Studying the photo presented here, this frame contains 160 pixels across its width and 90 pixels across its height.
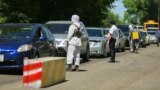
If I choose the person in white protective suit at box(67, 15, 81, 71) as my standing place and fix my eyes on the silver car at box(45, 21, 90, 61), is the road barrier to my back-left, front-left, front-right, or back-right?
back-left

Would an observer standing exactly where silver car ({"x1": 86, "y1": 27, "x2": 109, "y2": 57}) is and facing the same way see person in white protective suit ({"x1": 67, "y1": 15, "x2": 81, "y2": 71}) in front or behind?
in front

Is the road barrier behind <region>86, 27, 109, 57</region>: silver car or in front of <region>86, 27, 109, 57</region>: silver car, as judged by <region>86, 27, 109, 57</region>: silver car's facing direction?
in front

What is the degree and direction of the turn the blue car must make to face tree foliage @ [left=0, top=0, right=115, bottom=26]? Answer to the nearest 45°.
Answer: approximately 135° to its right

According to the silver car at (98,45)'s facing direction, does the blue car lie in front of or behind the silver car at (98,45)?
in front
